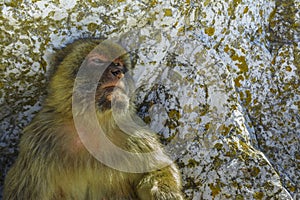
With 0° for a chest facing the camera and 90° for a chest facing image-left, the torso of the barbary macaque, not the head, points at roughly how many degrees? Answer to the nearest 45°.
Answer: approximately 315°
